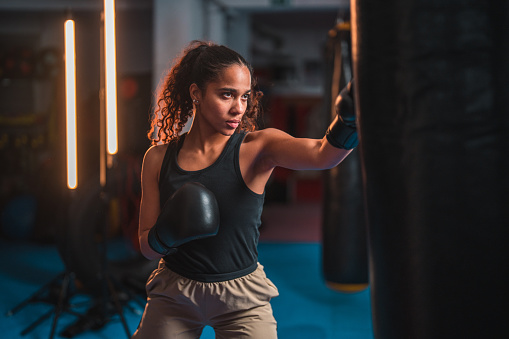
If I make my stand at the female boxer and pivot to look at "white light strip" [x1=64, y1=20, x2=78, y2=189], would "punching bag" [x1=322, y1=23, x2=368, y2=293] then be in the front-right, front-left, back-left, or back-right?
front-right

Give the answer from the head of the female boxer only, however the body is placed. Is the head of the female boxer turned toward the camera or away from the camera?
toward the camera

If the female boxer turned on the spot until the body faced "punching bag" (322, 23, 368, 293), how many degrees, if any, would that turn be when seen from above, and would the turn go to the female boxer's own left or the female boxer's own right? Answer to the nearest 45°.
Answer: approximately 180°

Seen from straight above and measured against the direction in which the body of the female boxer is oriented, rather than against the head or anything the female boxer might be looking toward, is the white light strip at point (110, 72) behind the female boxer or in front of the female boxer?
behind

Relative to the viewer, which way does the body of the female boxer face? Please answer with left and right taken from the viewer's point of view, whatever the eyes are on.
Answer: facing the viewer

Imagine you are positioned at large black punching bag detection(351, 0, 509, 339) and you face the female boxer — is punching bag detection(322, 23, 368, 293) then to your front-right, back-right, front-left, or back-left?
front-right

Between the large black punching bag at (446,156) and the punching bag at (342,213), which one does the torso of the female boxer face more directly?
the large black punching bag

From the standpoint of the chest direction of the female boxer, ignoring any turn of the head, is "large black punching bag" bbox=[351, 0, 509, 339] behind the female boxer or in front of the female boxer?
in front

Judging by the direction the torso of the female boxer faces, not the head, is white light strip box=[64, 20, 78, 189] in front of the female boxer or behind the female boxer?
behind

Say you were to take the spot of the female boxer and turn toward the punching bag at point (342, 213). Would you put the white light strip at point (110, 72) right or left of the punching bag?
left
